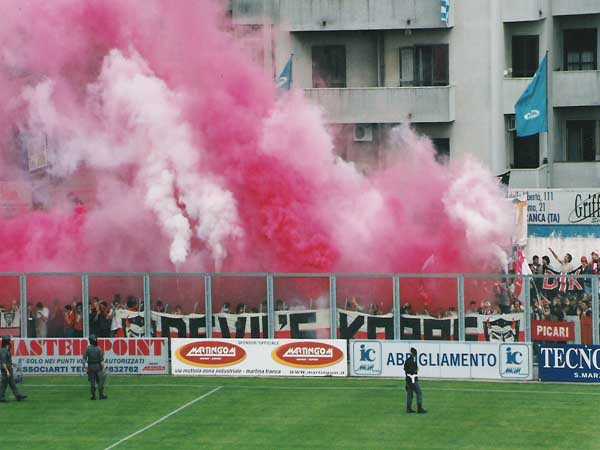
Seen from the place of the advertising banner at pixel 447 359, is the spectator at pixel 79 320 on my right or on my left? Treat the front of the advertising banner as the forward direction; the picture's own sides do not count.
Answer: on my right

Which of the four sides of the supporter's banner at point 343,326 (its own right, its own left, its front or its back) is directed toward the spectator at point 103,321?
right

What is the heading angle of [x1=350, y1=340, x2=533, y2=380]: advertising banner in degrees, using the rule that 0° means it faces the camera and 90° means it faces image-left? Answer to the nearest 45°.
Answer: approximately 0°

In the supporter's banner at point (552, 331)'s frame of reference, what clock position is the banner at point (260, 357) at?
The banner is roughly at 3 o'clock from the supporter's banner.

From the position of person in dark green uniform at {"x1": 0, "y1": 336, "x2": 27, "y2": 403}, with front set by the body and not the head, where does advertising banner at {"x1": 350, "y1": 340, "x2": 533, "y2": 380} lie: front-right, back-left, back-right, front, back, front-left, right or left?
front

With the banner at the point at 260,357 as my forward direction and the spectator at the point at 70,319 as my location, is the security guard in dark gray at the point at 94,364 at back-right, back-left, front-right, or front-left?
front-right

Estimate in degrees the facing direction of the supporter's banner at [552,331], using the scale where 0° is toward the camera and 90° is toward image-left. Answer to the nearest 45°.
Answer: approximately 0°

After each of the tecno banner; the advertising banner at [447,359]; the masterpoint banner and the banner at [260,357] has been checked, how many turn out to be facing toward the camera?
4

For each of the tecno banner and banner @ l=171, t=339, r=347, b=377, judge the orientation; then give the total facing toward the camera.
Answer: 2

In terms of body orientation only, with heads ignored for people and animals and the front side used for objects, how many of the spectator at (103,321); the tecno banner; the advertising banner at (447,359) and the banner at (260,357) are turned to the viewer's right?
0

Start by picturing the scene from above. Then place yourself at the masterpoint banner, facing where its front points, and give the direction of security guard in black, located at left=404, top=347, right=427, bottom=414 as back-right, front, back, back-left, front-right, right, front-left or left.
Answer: front-left

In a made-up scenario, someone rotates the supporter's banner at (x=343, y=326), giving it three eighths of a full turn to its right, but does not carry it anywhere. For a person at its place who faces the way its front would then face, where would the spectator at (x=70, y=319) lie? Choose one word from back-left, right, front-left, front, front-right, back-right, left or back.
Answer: front-left

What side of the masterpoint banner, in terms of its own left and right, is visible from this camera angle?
front

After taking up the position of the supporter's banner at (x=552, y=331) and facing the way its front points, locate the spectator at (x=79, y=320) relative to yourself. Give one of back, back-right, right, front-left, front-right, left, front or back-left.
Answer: right
